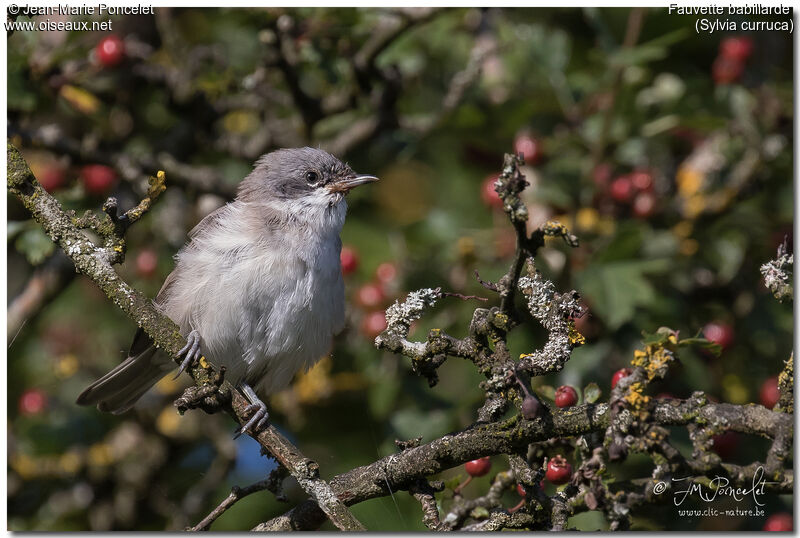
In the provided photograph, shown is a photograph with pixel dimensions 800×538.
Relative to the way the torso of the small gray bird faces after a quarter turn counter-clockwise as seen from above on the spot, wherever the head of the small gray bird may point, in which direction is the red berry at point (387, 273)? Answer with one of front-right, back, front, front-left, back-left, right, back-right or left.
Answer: front

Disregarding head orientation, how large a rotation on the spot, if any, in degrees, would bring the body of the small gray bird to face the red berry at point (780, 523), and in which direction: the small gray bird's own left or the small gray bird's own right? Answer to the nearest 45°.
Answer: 0° — it already faces it

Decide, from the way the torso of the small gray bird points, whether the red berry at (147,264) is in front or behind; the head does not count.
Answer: behind

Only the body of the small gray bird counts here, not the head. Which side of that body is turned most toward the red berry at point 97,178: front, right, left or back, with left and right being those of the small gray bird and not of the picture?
back

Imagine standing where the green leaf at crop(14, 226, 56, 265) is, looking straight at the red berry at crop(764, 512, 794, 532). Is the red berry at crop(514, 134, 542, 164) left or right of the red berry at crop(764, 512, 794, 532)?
left

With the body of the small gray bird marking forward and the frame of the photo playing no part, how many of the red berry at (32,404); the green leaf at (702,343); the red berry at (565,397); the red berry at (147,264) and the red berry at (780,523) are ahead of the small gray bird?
3

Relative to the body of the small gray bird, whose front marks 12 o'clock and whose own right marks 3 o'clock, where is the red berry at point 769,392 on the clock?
The red berry is roughly at 11 o'clock from the small gray bird.

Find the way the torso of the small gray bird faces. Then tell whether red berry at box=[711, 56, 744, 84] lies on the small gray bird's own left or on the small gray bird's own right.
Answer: on the small gray bird's own left

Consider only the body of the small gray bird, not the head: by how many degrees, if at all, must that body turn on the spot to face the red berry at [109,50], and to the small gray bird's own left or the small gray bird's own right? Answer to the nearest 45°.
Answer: approximately 135° to the small gray bird's own left

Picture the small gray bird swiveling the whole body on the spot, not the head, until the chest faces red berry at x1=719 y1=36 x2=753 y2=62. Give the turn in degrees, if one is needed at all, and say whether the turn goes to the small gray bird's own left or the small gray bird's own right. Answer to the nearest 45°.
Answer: approximately 45° to the small gray bird's own left

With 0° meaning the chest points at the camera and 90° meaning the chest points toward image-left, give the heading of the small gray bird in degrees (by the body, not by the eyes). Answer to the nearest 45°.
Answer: approximately 315°

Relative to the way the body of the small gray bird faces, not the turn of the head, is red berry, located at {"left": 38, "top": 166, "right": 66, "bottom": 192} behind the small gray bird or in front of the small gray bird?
behind

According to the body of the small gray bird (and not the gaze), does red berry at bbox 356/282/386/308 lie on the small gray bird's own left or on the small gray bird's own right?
on the small gray bird's own left
